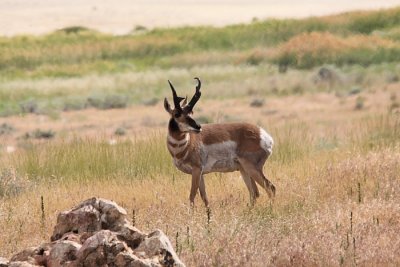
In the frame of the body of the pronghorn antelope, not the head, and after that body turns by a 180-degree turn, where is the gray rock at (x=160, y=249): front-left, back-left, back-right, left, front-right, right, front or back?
right

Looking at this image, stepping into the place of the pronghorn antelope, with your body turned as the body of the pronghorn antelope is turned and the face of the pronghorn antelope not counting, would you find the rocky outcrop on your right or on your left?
on your left

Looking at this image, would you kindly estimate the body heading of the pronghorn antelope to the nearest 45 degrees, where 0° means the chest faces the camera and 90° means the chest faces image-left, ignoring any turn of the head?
approximately 90°
